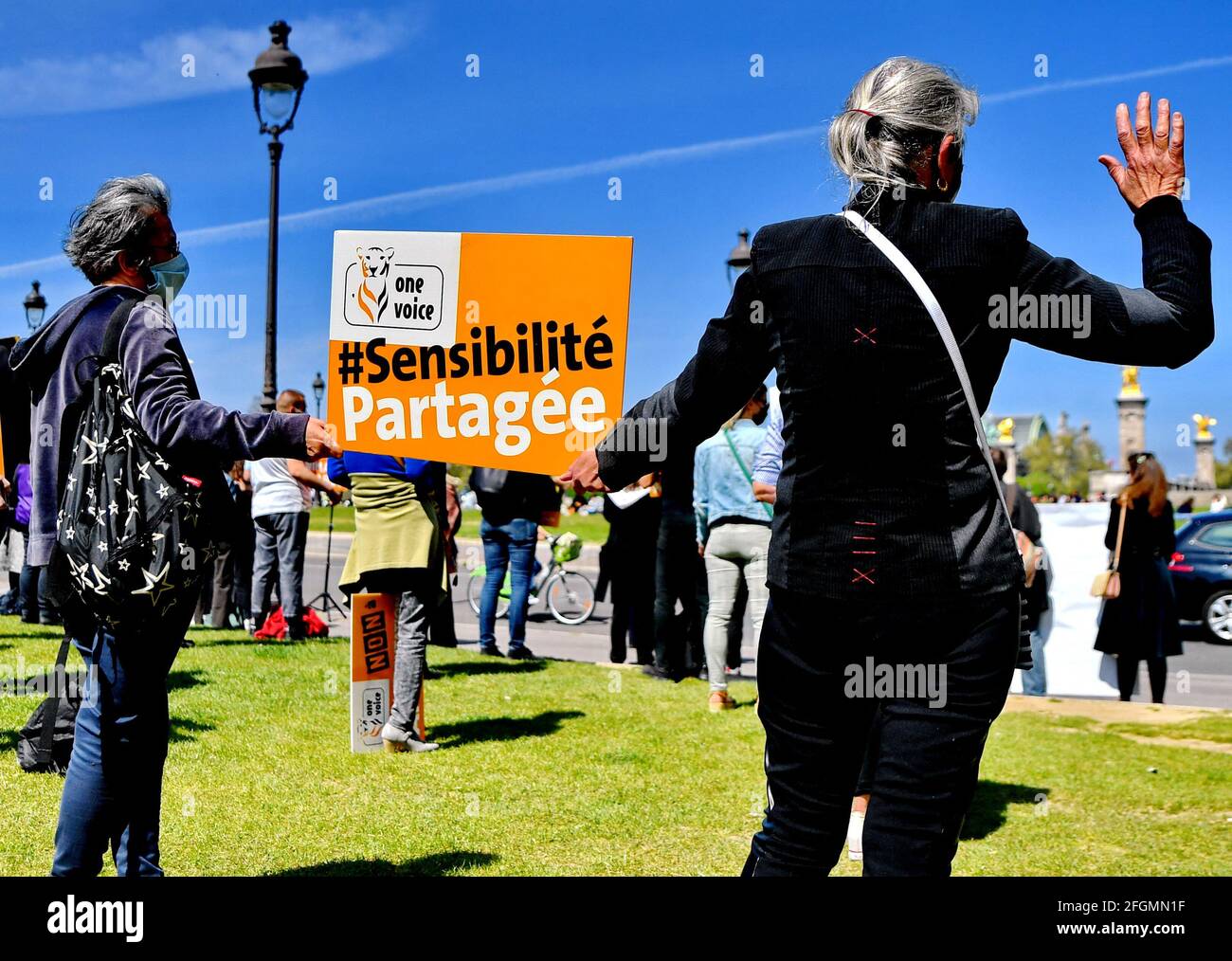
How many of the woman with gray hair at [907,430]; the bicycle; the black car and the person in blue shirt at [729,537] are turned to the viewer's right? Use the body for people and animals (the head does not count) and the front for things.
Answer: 2

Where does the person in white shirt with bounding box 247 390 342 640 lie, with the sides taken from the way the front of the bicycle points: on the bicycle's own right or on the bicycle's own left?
on the bicycle's own right

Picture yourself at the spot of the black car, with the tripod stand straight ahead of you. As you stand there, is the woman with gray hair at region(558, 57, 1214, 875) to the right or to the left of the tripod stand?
left

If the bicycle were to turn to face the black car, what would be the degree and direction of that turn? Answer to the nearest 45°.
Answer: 0° — it already faces it

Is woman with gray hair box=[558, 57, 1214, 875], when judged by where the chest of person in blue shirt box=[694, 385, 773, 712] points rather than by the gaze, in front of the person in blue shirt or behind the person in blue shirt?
behind

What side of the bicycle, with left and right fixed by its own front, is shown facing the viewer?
right

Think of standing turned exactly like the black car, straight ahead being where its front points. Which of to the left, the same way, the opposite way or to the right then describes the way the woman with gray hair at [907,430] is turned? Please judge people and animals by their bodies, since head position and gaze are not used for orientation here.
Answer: to the left

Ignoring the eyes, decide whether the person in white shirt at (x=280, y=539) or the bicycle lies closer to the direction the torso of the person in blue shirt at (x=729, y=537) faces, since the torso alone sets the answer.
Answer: the bicycle

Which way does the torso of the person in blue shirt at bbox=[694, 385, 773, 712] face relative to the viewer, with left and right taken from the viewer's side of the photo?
facing away from the viewer

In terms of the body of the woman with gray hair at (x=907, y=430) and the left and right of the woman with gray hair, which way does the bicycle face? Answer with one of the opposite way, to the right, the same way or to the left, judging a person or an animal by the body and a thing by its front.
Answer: to the right

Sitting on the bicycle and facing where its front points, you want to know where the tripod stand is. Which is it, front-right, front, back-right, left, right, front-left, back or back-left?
back-right

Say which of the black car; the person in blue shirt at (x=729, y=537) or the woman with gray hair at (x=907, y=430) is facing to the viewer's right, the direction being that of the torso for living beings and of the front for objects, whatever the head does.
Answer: the black car

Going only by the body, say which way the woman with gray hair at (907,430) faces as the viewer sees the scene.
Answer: away from the camera

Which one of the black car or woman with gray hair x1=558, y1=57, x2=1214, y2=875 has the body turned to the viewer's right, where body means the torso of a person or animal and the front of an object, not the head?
the black car

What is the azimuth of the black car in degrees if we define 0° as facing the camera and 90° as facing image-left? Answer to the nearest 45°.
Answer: approximately 270°
